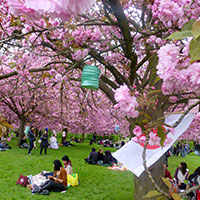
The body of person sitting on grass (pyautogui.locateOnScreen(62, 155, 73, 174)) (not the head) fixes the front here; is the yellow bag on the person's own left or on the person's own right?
on the person's own left

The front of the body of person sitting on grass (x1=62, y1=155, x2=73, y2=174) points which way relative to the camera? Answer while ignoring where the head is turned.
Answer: to the viewer's left

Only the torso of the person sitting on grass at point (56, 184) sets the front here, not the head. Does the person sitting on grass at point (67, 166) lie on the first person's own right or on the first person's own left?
on the first person's own right

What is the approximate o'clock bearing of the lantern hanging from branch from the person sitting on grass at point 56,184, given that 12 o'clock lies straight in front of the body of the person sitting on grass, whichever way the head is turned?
The lantern hanging from branch is roughly at 9 o'clock from the person sitting on grass.

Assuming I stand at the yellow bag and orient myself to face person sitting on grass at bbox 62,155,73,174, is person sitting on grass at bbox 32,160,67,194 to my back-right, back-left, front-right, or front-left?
back-left

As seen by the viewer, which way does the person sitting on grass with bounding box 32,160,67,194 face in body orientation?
to the viewer's left

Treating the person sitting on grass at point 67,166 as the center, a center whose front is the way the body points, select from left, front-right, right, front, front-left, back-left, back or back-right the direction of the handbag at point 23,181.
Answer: front-left

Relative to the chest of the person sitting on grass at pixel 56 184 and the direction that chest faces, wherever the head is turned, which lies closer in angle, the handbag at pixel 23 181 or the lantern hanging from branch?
the handbag

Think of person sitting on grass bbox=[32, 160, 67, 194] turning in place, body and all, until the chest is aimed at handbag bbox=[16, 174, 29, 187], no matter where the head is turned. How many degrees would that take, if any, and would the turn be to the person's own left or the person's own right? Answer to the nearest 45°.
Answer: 0° — they already face it

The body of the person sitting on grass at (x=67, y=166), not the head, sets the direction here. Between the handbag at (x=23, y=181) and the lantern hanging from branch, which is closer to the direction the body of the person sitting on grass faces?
the handbag

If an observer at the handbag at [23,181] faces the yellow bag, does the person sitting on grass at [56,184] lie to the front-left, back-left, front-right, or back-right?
front-right

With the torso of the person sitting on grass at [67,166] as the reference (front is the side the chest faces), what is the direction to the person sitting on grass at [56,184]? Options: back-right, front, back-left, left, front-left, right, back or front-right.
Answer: left
